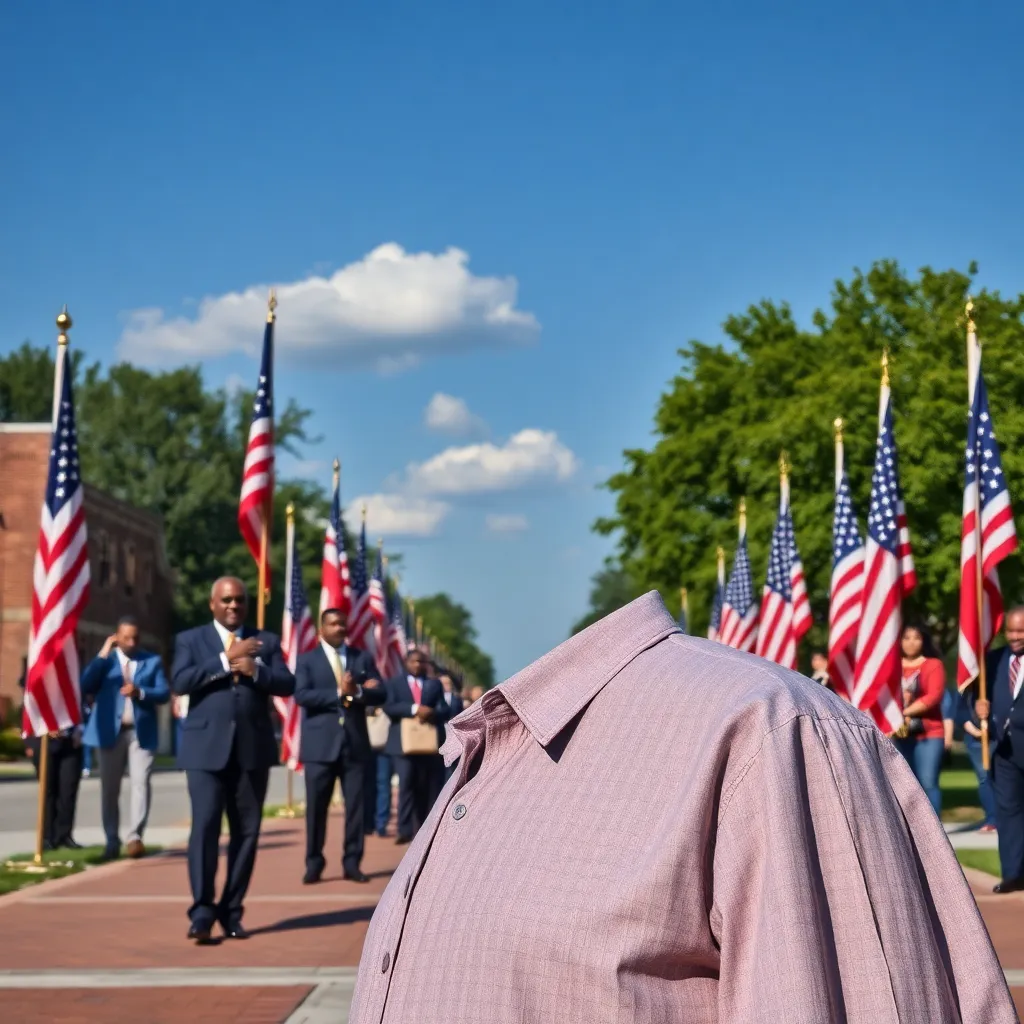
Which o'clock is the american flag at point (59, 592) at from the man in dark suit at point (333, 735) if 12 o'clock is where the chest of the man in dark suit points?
The american flag is roughly at 4 o'clock from the man in dark suit.

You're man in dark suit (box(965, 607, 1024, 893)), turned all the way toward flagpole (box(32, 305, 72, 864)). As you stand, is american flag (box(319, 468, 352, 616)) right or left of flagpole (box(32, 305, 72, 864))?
right

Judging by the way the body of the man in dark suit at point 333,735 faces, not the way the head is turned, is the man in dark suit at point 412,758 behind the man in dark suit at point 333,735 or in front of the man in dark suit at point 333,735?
behind

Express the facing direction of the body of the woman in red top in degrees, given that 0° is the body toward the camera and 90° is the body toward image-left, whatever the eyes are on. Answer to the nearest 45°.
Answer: approximately 45°

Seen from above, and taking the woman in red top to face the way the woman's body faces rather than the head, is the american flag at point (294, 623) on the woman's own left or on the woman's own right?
on the woman's own right

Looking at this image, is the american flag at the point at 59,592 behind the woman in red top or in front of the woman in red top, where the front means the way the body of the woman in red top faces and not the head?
in front

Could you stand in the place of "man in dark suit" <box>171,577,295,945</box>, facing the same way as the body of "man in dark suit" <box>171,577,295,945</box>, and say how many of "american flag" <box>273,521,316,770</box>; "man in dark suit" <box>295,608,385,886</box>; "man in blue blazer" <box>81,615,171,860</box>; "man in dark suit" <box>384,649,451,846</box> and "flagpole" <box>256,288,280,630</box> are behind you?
5

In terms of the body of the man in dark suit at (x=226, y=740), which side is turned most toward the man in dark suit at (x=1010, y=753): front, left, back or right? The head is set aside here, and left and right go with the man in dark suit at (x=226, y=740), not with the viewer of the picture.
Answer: left

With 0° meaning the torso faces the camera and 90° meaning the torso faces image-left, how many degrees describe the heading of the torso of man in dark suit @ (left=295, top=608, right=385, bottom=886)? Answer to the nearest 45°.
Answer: approximately 0°

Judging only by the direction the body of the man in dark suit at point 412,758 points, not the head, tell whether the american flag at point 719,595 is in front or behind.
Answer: behind

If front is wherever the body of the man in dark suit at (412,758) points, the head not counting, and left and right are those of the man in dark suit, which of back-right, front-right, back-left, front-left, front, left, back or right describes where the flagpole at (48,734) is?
front-right

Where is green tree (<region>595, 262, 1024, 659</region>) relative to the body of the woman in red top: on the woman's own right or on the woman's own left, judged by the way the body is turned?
on the woman's own right
